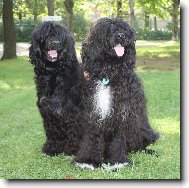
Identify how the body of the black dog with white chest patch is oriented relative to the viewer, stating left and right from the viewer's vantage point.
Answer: facing the viewer and to the left of the viewer
